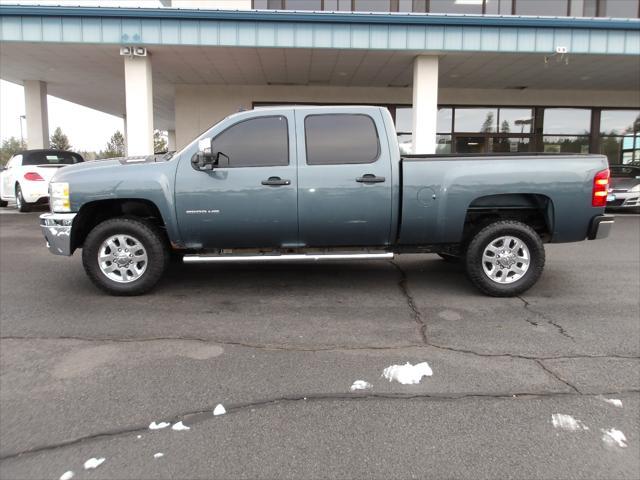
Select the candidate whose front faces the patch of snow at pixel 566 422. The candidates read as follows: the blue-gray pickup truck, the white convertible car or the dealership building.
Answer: the dealership building

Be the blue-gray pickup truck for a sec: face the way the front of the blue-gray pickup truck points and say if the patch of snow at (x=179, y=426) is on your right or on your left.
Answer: on your left

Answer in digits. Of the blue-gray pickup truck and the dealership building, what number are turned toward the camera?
1

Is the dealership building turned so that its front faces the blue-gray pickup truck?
yes

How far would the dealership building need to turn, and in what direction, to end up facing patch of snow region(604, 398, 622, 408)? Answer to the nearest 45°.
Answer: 0° — it already faces it

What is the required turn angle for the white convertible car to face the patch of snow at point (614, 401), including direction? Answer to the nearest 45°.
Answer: approximately 135° to its left

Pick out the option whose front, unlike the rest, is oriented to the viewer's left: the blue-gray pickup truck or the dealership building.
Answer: the blue-gray pickup truck

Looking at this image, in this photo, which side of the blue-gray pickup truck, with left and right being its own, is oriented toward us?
left

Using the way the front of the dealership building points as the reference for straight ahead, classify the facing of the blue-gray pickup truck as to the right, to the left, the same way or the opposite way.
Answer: to the right

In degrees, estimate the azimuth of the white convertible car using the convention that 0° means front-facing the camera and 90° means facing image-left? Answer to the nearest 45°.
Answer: approximately 135°
